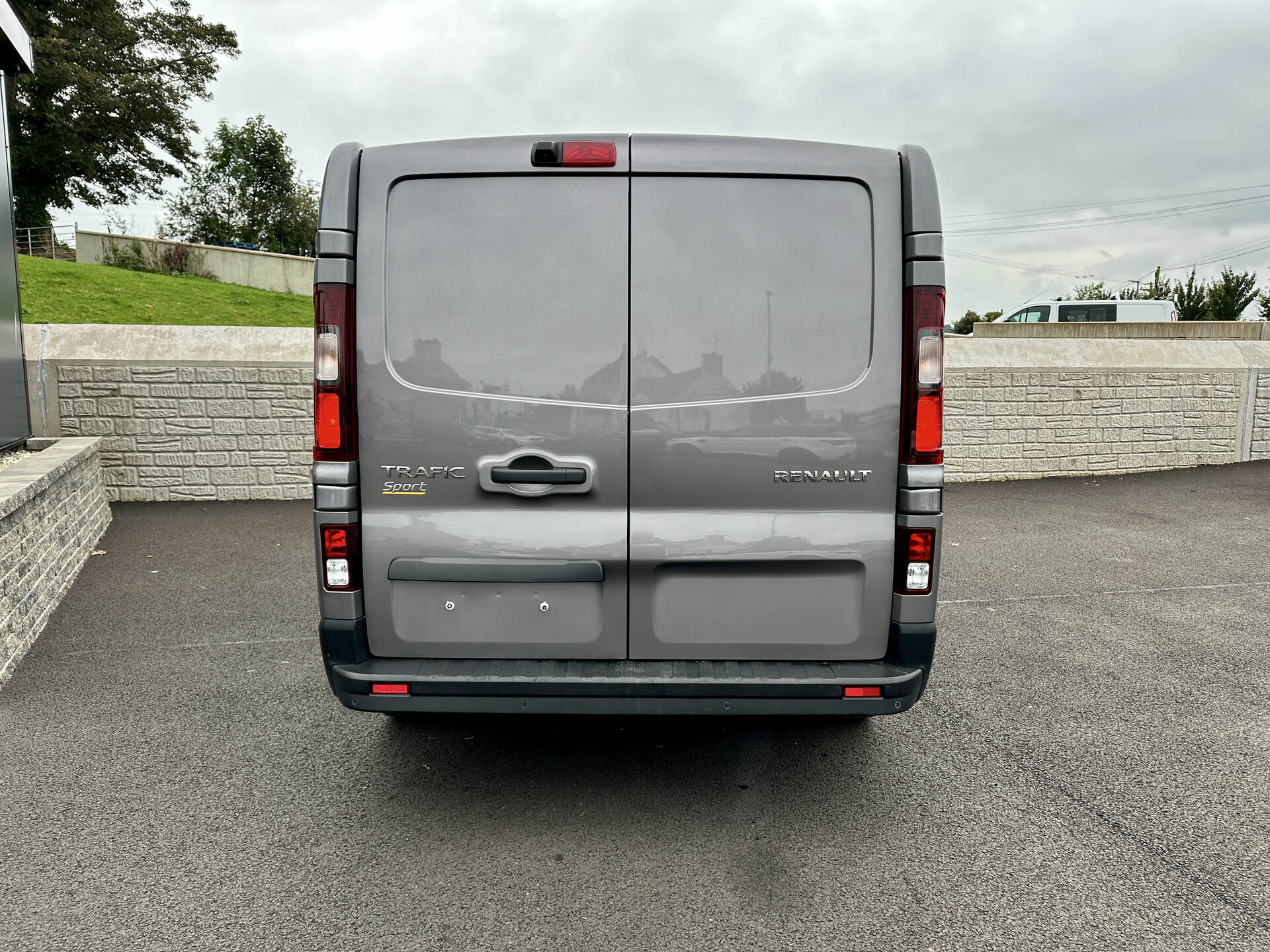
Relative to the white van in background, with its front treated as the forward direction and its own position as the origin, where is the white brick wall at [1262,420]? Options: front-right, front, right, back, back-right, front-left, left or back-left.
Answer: left

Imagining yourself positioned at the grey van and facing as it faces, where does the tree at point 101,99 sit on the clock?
The tree is roughly at 11 o'clock from the grey van.

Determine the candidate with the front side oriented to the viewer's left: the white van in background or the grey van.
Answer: the white van in background

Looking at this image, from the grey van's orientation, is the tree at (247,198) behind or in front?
in front

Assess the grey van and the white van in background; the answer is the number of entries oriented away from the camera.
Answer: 1

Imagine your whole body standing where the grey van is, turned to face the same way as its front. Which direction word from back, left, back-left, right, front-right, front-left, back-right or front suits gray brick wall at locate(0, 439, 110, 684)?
front-left

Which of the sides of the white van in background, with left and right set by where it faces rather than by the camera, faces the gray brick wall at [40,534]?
left

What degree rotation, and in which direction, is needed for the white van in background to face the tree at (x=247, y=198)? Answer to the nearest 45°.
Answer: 0° — it already faces it

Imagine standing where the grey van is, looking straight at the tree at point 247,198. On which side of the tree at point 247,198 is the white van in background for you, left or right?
right

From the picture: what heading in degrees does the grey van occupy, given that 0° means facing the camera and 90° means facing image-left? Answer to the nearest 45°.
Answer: approximately 180°

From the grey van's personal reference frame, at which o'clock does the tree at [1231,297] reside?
The tree is roughly at 1 o'clock from the grey van.

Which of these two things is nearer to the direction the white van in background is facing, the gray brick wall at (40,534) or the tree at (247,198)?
the tree

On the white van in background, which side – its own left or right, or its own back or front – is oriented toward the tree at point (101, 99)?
front

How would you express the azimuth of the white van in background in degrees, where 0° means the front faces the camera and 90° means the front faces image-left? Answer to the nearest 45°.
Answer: approximately 90°
